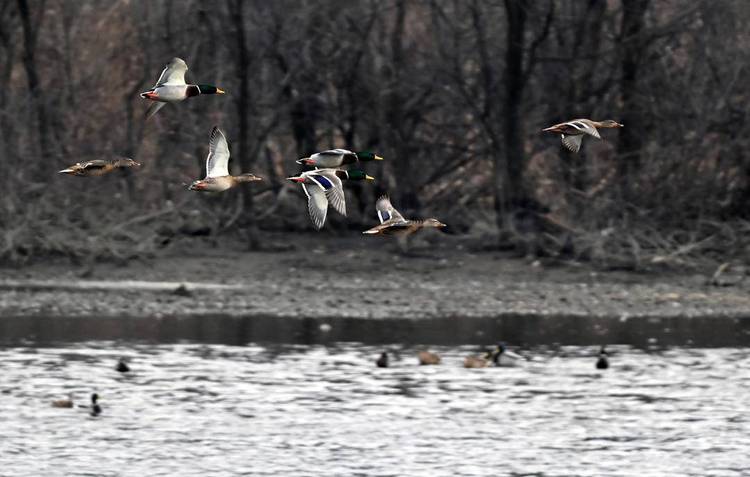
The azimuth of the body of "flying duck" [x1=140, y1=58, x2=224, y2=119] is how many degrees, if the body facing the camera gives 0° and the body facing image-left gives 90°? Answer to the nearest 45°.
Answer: approximately 270°

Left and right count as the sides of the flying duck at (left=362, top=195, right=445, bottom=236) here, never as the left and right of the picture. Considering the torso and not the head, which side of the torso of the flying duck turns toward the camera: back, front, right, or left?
right

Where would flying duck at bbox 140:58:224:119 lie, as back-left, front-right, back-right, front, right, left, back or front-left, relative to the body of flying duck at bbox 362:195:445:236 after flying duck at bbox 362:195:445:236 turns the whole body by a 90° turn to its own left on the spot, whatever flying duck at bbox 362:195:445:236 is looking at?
left

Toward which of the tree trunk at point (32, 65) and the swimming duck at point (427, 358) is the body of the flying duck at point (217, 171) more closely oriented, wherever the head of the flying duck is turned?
the swimming duck

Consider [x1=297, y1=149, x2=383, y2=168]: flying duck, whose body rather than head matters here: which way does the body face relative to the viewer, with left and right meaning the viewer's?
facing to the right of the viewer

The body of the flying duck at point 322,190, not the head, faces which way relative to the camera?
to the viewer's right
